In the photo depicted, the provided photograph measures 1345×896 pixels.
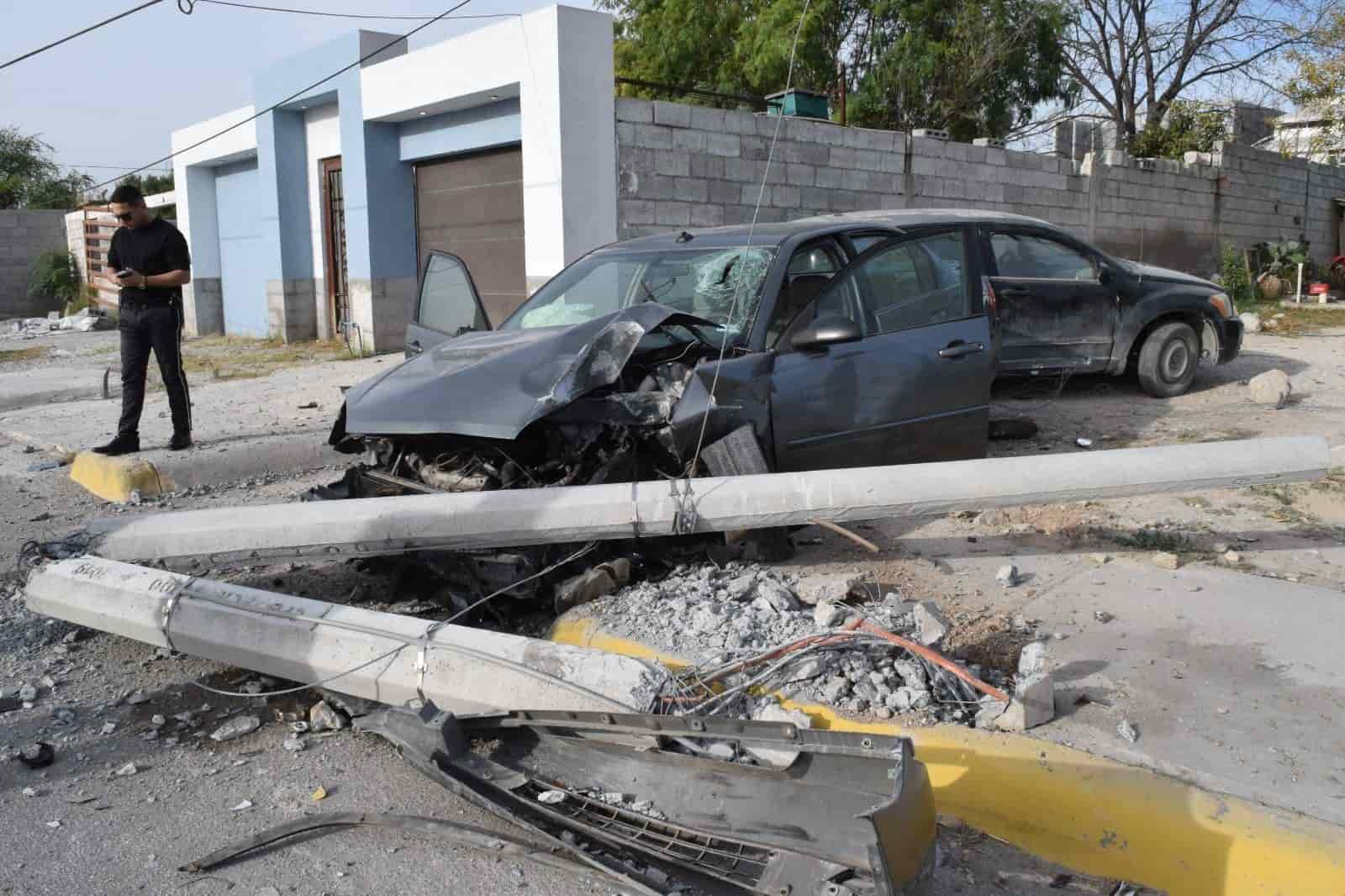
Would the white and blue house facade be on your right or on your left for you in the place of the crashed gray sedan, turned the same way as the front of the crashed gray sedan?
on your right

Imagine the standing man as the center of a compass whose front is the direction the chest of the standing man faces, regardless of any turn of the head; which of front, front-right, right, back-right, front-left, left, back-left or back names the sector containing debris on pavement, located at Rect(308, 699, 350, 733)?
front-left

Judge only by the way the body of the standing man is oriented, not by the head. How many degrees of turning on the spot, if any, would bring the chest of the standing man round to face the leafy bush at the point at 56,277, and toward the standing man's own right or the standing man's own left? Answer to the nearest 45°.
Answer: approximately 135° to the standing man's own right

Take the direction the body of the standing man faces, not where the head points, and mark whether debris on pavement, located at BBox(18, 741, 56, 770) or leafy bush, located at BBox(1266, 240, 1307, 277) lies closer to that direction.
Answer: the debris on pavement

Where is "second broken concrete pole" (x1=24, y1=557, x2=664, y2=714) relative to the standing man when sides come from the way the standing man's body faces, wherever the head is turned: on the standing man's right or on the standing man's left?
on the standing man's left

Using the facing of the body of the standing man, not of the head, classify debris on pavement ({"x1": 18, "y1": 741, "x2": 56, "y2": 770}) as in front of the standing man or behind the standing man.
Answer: in front

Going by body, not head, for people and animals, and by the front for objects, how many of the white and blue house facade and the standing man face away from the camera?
0

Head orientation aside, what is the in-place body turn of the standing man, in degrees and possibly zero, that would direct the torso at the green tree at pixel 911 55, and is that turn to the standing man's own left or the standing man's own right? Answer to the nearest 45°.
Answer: approximately 180°

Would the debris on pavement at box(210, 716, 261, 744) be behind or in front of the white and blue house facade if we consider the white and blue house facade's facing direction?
in front

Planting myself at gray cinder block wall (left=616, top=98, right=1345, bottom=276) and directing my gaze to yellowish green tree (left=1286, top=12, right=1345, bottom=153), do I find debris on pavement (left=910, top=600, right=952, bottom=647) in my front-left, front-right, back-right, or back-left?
back-right
